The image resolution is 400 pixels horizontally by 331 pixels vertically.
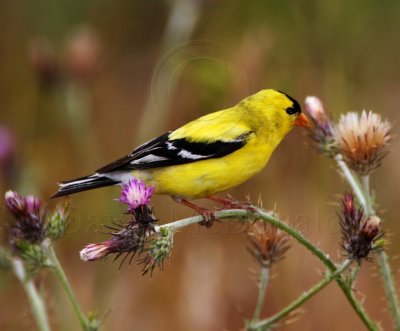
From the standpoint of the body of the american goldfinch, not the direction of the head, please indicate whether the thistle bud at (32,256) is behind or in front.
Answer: behind

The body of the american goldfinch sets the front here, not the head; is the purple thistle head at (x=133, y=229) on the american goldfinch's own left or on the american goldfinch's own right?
on the american goldfinch's own right

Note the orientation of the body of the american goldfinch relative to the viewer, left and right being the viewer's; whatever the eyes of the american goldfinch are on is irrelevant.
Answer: facing to the right of the viewer

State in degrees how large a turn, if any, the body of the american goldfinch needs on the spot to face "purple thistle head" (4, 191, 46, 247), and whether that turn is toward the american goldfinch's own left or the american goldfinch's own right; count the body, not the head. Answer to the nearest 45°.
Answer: approximately 180°

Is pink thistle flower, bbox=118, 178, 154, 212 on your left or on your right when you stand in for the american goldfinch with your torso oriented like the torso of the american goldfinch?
on your right

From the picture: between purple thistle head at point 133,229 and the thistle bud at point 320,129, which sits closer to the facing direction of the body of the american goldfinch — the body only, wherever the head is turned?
the thistle bud

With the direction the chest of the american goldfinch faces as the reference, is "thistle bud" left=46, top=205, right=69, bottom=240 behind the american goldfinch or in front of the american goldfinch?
behind

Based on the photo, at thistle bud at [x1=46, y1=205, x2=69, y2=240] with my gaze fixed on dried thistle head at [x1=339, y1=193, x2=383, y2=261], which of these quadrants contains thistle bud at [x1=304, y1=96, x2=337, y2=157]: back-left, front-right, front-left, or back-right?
front-left
